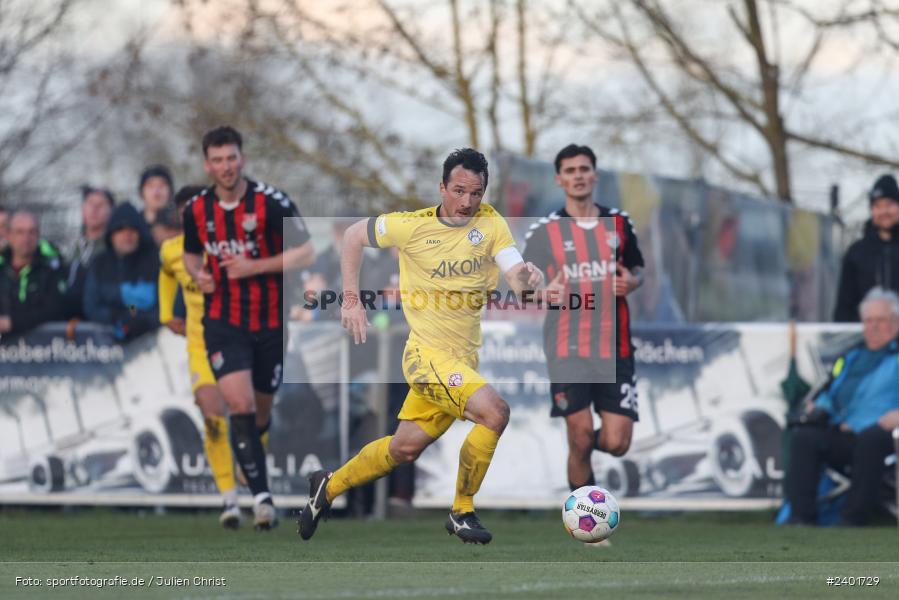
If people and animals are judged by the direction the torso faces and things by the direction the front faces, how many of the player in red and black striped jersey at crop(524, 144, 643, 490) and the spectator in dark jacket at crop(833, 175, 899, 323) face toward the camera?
2

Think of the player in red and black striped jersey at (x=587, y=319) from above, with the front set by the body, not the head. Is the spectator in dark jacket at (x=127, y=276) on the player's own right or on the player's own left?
on the player's own right

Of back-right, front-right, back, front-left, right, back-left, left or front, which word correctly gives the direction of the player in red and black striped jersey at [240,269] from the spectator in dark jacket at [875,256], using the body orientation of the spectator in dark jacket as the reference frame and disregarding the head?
front-right

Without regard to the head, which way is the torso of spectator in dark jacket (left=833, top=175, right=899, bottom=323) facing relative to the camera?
toward the camera

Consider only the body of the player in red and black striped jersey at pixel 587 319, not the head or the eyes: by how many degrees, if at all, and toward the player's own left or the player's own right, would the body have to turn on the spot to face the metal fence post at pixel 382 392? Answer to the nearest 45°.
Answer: approximately 135° to the player's own right

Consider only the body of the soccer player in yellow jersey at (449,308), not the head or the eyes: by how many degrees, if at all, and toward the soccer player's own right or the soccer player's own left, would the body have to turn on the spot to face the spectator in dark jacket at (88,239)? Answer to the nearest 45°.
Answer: approximately 180°

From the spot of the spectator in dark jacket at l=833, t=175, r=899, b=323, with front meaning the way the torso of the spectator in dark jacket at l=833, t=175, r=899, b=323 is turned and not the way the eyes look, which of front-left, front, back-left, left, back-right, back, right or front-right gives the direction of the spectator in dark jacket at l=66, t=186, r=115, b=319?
right

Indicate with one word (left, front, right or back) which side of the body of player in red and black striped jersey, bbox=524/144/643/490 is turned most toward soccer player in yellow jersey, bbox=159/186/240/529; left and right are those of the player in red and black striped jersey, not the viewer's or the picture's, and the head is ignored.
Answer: right

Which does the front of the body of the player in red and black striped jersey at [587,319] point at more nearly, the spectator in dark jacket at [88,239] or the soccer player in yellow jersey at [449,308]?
the soccer player in yellow jersey

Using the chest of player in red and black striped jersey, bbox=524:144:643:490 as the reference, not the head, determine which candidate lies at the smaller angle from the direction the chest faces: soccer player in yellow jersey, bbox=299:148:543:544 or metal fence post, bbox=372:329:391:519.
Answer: the soccer player in yellow jersey

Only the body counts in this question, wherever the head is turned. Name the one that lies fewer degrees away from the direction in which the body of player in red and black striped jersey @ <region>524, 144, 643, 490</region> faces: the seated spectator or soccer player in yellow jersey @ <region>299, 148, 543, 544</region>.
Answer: the soccer player in yellow jersey
